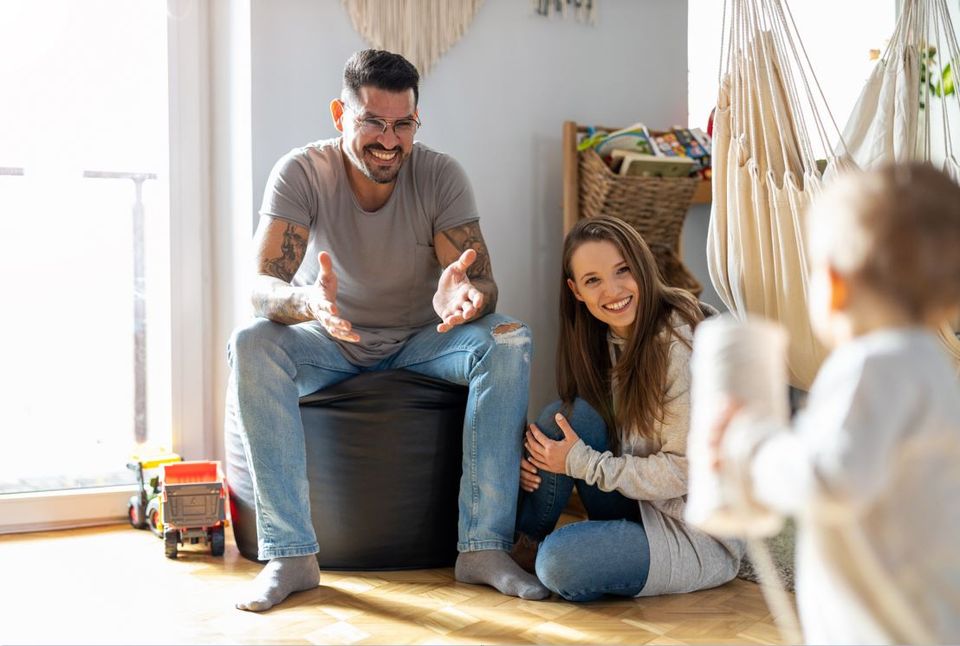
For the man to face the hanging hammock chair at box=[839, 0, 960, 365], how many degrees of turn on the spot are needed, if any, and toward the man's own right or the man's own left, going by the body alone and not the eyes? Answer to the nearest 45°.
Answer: approximately 90° to the man's own left

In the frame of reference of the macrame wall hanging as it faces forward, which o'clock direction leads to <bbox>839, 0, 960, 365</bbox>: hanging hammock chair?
The hanging hammock chair is roughly at 10 o'clock from the macrame wall hanging.

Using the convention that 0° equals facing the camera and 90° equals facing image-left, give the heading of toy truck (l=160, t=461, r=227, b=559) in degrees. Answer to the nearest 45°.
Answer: approximately 180°

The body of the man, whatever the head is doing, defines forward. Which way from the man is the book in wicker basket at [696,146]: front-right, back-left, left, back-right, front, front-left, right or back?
back-left

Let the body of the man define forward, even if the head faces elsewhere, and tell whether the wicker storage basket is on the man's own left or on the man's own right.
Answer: on the man's own left

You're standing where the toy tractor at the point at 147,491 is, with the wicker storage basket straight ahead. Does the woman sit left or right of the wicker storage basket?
right

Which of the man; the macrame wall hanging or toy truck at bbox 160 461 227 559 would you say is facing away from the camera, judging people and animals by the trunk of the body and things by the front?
the toy truck

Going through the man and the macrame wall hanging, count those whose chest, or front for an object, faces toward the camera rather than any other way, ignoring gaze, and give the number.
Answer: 2

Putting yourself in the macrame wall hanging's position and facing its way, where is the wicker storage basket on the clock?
The wicker storage basket is roughly at 9 o'clock from the macrame wall hanging.
